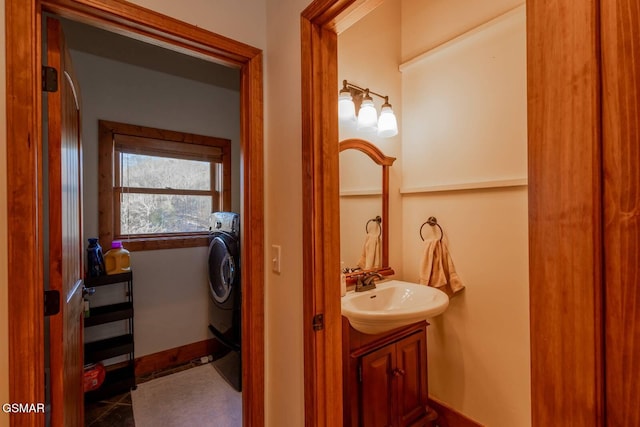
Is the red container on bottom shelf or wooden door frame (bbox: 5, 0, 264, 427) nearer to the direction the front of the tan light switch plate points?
the wooden door frame

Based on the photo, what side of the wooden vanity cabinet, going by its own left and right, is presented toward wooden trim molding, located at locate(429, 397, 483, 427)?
left

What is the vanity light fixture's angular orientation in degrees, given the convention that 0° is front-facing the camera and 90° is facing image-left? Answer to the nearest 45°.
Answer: approximately 315°

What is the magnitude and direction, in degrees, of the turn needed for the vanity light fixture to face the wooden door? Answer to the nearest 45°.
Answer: approximately 90° to its right

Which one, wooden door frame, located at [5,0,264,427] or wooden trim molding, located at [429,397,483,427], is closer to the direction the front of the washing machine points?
the wooden door frame
